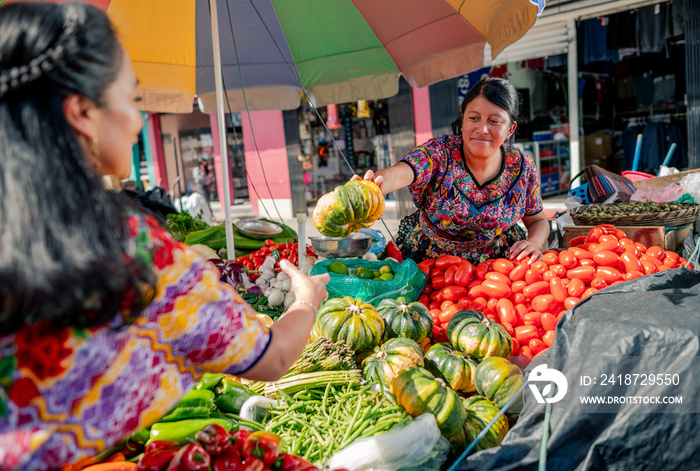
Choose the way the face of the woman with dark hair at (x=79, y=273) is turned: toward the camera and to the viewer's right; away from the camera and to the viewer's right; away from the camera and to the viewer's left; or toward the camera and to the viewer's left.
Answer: away from the camera and to the viewer's right

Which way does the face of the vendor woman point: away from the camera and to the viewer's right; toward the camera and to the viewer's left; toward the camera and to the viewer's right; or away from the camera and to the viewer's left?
toward the camera and to the viewer's left

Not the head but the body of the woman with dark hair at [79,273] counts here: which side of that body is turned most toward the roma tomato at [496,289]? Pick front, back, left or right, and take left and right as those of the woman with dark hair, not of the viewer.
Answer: front

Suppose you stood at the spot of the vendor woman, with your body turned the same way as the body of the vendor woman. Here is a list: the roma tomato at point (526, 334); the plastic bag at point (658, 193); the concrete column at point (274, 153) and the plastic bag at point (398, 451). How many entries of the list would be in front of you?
2

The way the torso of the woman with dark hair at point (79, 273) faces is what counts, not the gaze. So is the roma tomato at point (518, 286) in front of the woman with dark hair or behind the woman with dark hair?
in front

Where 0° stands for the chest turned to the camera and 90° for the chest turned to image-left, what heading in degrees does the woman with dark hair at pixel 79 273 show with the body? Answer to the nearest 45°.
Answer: approximately 225°

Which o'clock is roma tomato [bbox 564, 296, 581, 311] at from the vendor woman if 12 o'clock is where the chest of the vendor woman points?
The roma tomato is roughly at 11 o'clock from the vendor woman.

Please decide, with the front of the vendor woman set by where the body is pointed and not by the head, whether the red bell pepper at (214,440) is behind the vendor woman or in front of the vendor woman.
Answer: in front

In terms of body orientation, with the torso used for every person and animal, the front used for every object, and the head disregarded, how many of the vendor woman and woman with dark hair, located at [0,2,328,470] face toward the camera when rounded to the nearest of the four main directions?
1

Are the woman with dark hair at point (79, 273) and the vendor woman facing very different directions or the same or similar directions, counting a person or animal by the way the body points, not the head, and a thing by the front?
very different directions

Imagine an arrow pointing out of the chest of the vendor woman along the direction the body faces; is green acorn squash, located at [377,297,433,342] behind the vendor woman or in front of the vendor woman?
in front

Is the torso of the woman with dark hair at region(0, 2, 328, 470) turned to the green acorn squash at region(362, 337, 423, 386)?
yes

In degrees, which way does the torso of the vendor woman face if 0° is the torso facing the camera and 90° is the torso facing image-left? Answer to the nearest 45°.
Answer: approximately 0°
